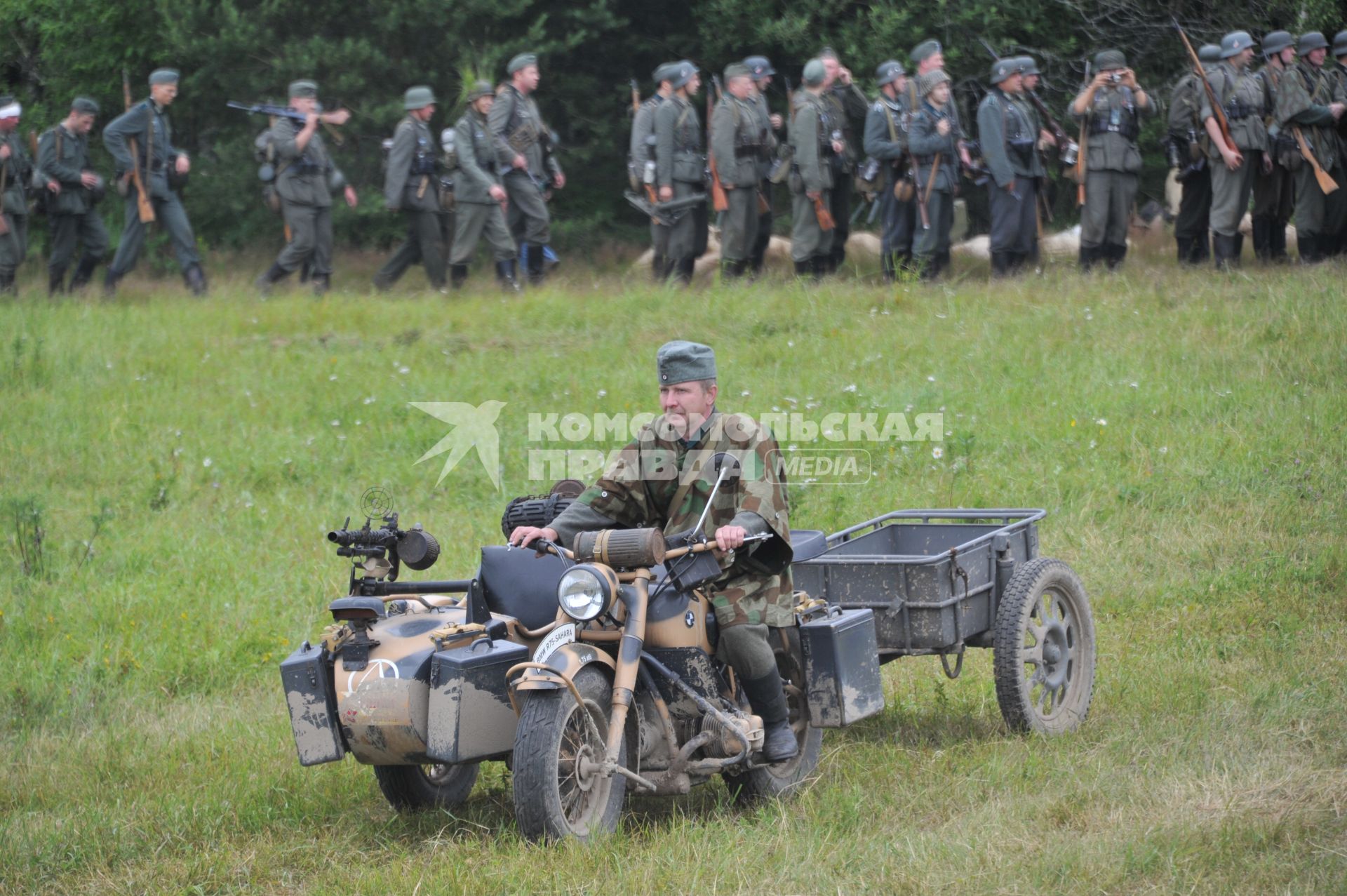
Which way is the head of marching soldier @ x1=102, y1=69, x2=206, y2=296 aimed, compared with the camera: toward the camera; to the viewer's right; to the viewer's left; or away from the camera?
to the viewer's right

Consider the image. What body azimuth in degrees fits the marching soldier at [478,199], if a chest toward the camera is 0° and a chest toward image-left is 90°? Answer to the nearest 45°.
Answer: approximately 315°

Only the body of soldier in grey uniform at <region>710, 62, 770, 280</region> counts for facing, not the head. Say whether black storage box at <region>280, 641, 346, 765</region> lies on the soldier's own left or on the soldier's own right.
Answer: on the soldier's own right

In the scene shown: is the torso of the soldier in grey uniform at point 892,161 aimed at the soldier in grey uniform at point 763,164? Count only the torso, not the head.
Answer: no

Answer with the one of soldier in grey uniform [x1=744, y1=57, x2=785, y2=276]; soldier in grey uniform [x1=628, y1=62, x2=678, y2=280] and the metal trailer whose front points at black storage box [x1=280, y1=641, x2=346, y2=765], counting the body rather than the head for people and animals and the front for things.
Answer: the metal trailer

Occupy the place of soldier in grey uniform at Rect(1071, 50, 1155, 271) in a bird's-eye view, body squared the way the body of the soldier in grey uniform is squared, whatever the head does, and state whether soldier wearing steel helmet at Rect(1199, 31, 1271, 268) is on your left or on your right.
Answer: on your left

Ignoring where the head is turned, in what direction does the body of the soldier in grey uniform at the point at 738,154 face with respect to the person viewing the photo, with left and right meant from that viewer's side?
facing the viewer and to the right of the viewer

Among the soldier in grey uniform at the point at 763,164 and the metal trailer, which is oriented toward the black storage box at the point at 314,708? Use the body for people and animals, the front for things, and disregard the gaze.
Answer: the metal trailer

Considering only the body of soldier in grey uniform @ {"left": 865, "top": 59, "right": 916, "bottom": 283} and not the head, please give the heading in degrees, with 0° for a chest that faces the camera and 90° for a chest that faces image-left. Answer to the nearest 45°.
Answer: approximately 315°

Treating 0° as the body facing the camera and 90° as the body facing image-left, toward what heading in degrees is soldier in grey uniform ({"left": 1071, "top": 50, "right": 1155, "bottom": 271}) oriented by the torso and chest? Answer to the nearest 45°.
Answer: approximately 0°

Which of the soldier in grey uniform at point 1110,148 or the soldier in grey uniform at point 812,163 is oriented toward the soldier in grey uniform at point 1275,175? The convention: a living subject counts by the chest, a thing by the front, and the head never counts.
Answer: the soldier in grey uniform at point 812,163
